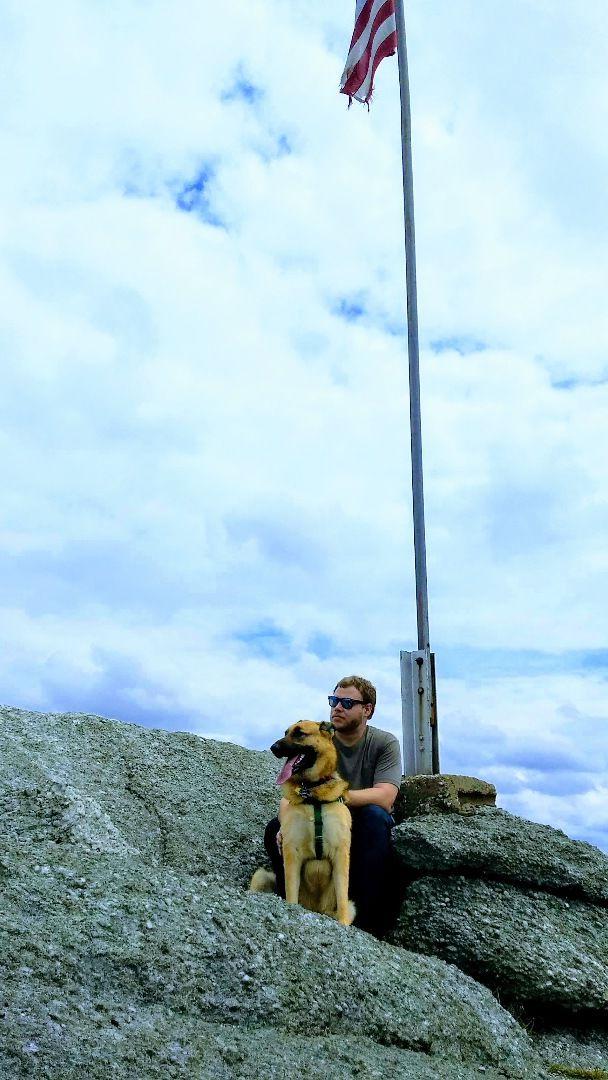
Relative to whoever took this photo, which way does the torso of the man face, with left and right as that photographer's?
facing the viewer and to the left of the viewer

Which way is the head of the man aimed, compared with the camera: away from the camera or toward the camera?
toward the camera

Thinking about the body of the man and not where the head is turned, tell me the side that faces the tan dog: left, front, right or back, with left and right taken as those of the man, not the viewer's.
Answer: front
